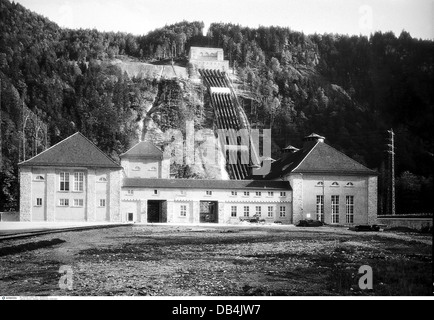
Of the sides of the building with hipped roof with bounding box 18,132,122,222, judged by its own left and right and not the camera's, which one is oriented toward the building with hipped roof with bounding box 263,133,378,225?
left

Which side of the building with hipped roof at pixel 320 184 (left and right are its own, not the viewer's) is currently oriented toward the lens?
front

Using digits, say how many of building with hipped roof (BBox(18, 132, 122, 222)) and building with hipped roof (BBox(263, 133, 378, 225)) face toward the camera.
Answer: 2

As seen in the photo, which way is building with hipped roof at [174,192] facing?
toward the camera
